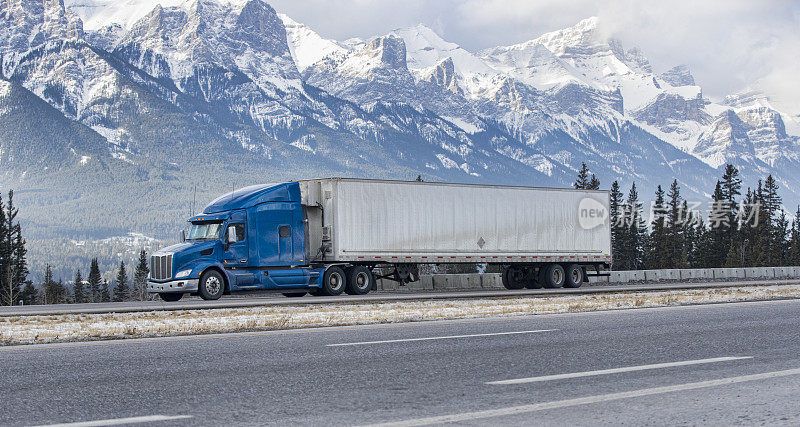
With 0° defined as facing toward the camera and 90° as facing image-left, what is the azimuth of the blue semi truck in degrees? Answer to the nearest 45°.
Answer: approximately 45°

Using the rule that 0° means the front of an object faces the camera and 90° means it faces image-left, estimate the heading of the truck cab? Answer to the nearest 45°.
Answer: approximately 45°
